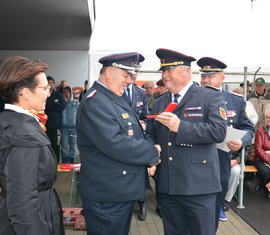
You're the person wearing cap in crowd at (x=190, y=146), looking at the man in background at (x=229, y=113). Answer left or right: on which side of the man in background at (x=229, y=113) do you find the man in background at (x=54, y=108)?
left

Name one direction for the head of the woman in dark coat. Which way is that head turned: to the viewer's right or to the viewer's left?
to the viewer's right

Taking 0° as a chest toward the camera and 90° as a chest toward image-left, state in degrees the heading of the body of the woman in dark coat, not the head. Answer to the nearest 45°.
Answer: approximately 270°

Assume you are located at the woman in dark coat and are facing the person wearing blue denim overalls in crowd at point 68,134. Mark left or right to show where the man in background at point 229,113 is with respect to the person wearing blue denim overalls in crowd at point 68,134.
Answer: right

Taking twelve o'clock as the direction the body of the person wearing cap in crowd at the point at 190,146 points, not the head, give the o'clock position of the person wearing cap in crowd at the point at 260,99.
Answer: the person wearing cap in crowd at the point at 260,99 is roughly at 5 o'clock from the person wearing cap in crowd at the point at 190,146.

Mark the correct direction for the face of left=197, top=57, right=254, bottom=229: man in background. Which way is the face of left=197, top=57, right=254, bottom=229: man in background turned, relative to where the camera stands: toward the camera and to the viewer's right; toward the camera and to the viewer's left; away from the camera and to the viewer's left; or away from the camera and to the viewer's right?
toward the camera and to the viewer's left

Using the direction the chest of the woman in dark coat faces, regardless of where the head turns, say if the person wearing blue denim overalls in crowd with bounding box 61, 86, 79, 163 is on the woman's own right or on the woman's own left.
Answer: on the woman's own left

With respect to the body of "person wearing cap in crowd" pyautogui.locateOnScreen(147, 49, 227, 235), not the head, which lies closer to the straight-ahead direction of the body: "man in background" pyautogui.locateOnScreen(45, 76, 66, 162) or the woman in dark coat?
the woman in dark coat

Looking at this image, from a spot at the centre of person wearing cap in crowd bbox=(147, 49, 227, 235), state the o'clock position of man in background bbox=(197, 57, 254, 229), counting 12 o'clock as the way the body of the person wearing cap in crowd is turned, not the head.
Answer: The man in background is roughly at 5 o'clock from the person wearing cap in crowd.

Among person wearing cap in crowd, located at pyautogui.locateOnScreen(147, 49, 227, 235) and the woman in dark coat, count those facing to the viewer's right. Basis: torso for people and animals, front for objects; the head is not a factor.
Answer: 1

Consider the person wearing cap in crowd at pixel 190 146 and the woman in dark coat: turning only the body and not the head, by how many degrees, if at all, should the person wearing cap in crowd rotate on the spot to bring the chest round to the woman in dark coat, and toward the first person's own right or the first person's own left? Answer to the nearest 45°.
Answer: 0° — they already face them

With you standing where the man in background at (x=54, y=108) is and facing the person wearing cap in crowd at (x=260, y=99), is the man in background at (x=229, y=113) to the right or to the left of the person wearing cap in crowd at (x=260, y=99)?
right
